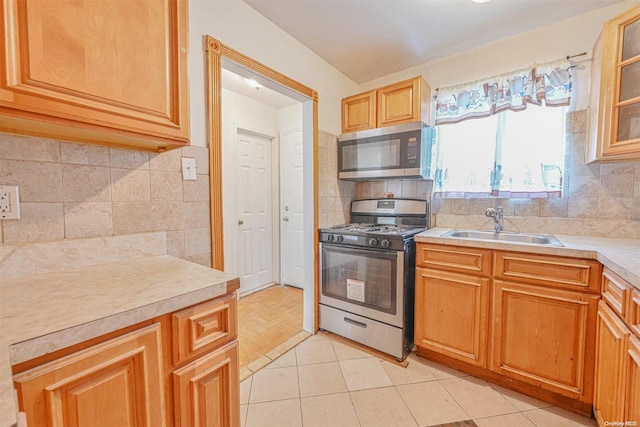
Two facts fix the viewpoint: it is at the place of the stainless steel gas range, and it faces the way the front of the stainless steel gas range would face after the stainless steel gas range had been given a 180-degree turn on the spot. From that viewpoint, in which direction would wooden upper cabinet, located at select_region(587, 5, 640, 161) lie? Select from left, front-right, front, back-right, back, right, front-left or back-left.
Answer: front-right

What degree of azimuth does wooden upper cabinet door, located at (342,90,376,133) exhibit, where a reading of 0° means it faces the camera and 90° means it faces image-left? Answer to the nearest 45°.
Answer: approximately 45°

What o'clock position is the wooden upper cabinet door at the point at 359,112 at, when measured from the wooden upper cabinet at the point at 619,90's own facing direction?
the wooden upper cabinet door at the point at 359,112 is roughly at 1 o'clock from the wooden upper cabinet at the point at 619,90.

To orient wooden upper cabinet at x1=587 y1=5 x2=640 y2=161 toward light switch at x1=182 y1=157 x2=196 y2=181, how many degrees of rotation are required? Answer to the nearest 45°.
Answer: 0° — it already faces it

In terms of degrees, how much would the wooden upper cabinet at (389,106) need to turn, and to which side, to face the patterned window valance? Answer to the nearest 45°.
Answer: approximately 135° to its left

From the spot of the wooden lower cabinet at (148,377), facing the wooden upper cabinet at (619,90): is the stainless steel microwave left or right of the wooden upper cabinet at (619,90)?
left

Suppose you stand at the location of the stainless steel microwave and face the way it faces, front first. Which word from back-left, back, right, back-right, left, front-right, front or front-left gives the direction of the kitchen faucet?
back-left

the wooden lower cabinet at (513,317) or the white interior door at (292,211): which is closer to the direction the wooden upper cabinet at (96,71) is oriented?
the wooden lower cabinet

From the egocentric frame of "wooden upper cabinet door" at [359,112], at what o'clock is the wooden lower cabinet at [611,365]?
The wooden lower cabinet is roughly at 9 o'clock from the wooden upper cabinet door.
